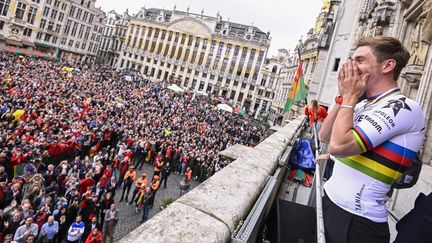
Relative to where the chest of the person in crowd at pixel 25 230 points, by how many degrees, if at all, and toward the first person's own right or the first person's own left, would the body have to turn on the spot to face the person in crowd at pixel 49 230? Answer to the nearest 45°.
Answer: approximately 90° to the first person's own left

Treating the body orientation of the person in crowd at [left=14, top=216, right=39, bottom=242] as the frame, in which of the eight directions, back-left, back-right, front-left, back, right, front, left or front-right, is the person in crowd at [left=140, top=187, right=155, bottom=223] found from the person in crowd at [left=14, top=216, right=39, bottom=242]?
left

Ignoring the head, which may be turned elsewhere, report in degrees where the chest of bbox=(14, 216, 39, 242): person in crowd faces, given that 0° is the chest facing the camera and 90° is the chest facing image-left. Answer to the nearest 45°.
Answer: approximately 315°
